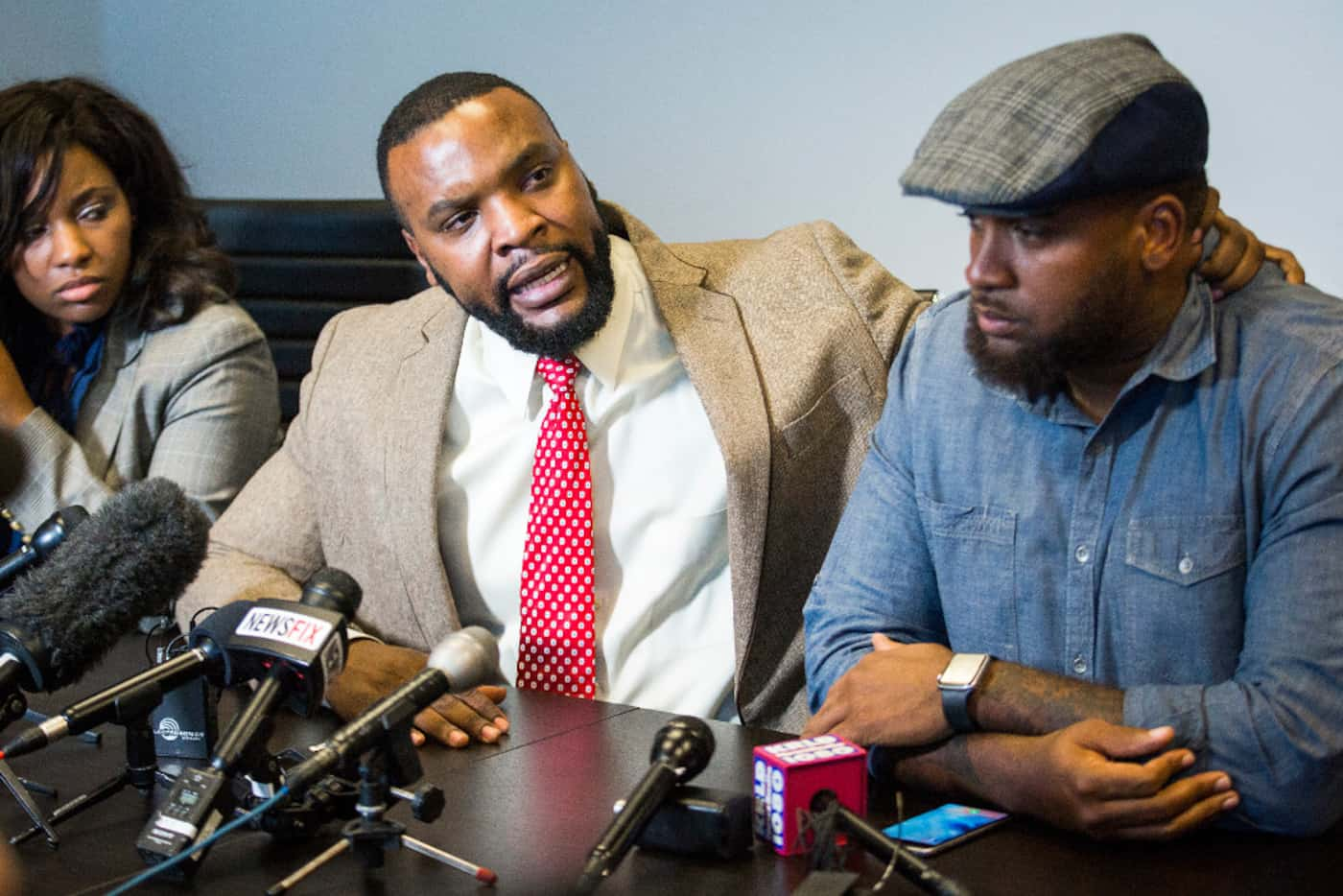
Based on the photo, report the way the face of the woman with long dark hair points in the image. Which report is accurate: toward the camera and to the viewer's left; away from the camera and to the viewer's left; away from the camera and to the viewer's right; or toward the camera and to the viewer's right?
toward the camera and to the viewer's right

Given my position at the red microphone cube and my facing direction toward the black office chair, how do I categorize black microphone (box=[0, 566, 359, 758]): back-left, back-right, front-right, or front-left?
front-left

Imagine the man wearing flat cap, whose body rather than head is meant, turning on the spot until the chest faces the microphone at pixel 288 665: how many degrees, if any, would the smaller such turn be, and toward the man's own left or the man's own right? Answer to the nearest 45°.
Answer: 0° — they already face it

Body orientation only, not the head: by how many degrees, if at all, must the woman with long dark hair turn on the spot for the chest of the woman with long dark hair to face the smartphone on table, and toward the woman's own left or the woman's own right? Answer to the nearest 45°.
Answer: approximately 45° to the woman's own left

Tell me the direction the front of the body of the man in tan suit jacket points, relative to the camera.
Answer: toward the camera

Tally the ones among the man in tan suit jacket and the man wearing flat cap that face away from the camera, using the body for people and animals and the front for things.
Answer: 0

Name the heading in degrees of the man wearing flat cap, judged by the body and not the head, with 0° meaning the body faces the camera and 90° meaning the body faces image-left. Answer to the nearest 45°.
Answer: approximately 45°

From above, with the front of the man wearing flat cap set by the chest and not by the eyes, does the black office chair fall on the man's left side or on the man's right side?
on the man's right side
